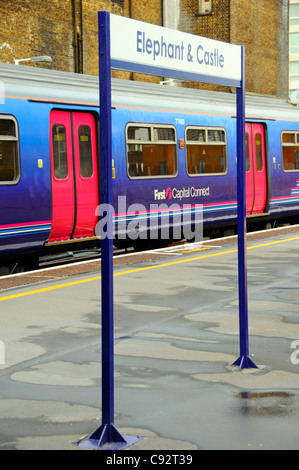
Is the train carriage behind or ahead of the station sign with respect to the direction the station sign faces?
behind

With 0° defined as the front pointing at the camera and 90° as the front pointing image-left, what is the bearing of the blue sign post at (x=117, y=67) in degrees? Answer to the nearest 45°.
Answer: approximately 315°

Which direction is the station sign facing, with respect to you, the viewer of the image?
facing the viewer and to the right of the viewer
